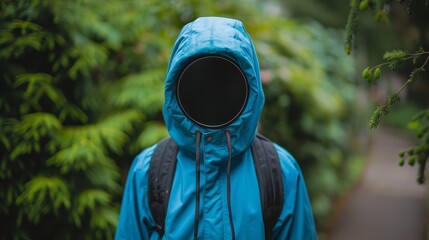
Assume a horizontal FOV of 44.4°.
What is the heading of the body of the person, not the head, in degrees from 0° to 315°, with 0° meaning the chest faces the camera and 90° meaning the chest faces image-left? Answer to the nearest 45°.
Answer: approximately 0°
